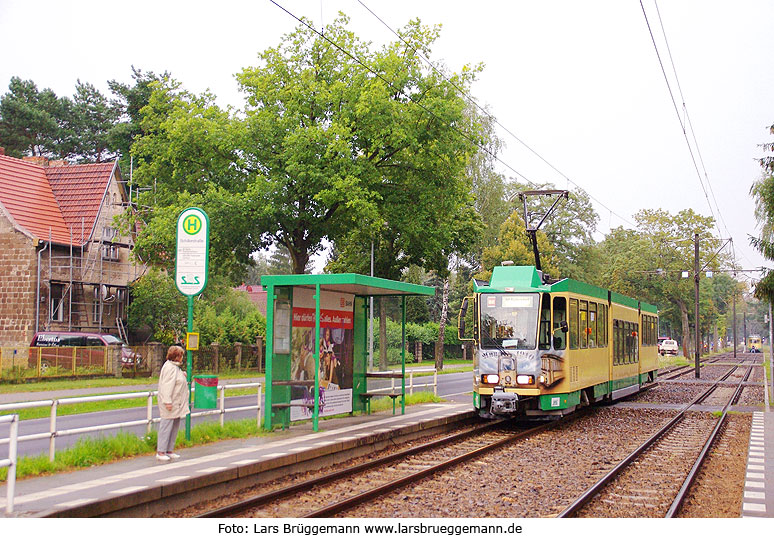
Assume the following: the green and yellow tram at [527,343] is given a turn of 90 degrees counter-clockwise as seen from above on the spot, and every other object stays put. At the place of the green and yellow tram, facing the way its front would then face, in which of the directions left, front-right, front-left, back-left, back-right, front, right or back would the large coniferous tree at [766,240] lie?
left

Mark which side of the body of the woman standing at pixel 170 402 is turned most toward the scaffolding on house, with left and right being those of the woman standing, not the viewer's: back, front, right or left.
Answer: left

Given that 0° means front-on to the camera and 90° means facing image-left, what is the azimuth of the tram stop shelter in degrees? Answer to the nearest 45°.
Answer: approximately 315°

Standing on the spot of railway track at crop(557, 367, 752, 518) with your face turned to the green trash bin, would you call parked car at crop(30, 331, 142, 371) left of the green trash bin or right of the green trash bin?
right

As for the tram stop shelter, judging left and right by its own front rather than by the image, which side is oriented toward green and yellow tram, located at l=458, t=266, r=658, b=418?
left

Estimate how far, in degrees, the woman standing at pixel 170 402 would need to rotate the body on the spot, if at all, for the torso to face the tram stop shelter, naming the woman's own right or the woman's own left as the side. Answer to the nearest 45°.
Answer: approximately 45° to the woman's own left

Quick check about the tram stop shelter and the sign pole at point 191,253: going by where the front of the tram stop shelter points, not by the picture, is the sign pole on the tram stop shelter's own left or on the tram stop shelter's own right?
on the tram stop shelter's own right

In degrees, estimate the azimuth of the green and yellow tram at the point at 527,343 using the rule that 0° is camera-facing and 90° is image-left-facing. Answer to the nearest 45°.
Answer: approximately 45°

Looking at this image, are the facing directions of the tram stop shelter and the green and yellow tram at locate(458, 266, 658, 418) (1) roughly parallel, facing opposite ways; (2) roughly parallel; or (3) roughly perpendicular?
roughly perpendicular

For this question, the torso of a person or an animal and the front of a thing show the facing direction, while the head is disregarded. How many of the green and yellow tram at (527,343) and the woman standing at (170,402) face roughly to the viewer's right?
1

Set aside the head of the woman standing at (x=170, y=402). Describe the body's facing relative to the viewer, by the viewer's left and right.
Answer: facing to the right of the viewer
